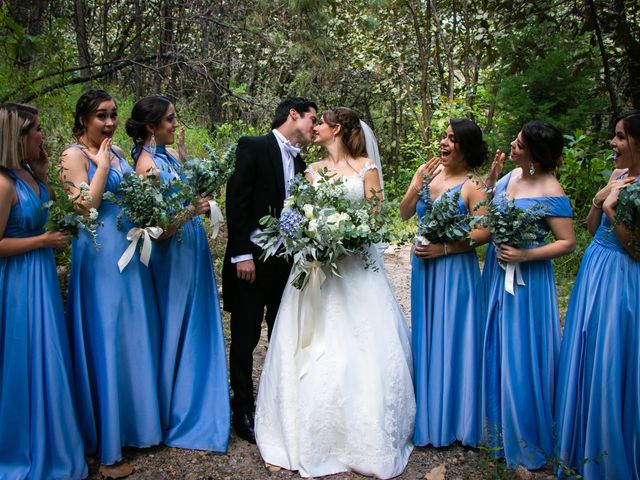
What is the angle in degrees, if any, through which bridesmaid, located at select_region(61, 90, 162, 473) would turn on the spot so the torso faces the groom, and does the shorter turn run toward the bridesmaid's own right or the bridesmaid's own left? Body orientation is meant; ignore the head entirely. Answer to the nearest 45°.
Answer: approximately 45° to the bridesmaid's own left

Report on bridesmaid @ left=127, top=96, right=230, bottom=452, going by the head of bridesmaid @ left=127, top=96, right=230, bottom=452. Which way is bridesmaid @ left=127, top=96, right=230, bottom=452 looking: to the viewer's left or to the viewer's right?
to the viewer's right

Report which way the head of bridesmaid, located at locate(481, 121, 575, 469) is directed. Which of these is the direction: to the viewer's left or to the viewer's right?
to the viewer's left

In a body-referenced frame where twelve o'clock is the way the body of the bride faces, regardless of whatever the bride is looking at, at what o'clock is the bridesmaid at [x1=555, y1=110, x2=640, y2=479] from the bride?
The bridesmaid is roughly at 8 o'clock from the bride.

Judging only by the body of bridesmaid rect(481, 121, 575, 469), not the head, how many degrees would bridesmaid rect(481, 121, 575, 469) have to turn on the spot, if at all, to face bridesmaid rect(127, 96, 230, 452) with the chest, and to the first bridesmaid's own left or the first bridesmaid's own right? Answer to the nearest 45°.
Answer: approximately 45° to the first bridesmaid's own right

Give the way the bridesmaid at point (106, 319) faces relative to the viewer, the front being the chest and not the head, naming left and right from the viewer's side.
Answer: facing the viewer and to the right of the viewer

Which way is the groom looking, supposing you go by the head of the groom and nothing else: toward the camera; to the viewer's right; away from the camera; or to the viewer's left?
to the viewer's right

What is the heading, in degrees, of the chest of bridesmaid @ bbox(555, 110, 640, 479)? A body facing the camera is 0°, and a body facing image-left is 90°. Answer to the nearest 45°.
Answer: approximately 45°

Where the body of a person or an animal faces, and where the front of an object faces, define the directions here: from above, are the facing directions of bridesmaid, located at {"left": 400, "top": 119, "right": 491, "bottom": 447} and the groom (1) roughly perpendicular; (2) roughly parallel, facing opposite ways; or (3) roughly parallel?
roughly perpendicular

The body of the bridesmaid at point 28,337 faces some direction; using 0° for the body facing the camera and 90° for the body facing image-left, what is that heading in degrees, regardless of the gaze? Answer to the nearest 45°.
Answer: approximately 315°

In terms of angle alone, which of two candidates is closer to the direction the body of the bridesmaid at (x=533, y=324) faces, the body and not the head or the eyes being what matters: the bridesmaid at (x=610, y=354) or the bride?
the bride

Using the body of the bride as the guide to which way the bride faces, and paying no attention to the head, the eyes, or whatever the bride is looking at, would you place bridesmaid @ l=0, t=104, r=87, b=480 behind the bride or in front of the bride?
in front

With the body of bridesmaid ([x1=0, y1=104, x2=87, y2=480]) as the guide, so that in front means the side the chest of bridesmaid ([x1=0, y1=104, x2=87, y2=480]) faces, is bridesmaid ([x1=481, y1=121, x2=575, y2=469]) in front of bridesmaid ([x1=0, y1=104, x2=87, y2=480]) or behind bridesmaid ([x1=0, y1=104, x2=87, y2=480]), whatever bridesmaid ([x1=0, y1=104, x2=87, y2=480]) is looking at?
in front

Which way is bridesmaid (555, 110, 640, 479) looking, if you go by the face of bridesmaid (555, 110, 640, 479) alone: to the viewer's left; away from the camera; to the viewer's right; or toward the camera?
to the viewer's left

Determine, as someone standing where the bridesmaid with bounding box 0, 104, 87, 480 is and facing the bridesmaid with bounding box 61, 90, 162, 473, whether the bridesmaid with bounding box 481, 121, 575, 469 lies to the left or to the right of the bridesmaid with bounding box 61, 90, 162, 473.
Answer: right

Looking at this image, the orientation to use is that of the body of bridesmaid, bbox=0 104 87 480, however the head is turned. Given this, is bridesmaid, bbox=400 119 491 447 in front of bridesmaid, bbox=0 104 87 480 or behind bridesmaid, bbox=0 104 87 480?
in front
